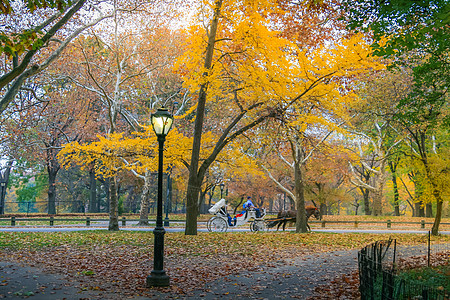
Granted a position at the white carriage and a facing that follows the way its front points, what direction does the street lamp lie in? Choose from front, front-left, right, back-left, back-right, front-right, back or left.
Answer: right

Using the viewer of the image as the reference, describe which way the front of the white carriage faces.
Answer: facing to the right of the viewer
